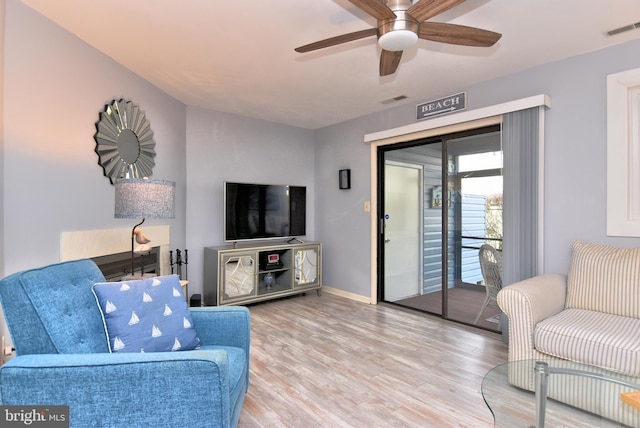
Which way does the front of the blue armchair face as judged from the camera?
facing to the right of the viewer

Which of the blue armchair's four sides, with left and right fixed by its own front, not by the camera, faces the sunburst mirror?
left

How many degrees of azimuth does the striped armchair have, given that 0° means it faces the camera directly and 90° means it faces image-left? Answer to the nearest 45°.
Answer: approximately 45°

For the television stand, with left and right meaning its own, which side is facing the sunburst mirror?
right

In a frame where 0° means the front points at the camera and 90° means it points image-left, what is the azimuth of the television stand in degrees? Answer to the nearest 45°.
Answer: approximately 315°

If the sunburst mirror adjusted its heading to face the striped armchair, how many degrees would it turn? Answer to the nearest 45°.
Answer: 0° — it already faces it

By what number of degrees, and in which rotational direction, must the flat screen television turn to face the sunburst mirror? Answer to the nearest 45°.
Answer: approximately 90° to its right
